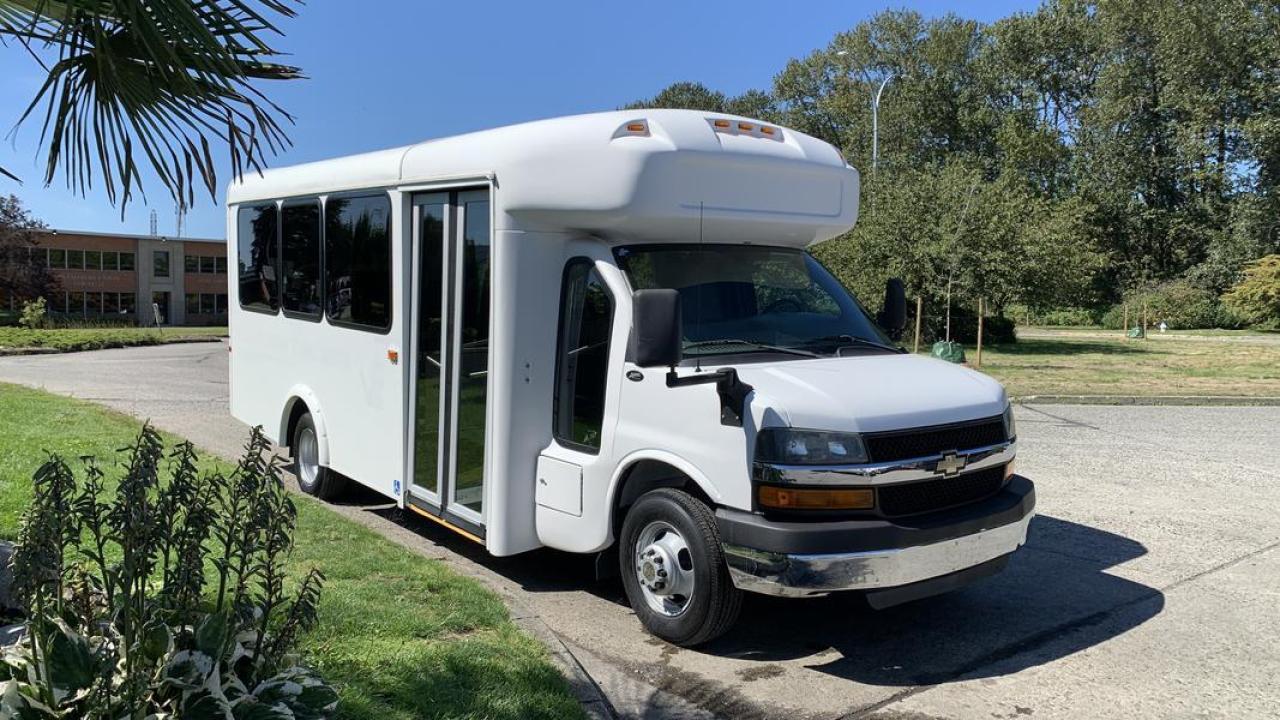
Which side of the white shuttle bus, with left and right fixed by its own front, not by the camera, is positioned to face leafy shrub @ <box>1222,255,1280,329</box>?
left

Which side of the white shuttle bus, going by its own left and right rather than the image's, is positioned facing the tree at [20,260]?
back

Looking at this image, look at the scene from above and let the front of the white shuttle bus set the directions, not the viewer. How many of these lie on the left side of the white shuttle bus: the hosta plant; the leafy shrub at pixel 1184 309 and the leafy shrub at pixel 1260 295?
2

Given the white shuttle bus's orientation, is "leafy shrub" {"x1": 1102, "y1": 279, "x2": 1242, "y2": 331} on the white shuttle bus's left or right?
on its left

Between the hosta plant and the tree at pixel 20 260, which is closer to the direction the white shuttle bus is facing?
the hosta plant

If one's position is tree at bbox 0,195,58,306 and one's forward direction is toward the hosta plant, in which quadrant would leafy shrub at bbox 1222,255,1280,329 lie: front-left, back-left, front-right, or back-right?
front-left

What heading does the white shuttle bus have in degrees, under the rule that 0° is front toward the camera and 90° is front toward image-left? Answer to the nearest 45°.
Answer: approximately 315°

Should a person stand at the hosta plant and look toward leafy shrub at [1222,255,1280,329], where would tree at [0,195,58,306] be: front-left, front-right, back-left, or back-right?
front-left

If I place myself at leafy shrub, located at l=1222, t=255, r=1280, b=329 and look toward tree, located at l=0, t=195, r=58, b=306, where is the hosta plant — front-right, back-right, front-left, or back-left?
front-left

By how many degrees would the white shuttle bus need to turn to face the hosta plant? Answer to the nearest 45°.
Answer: approximately 90° to its right
